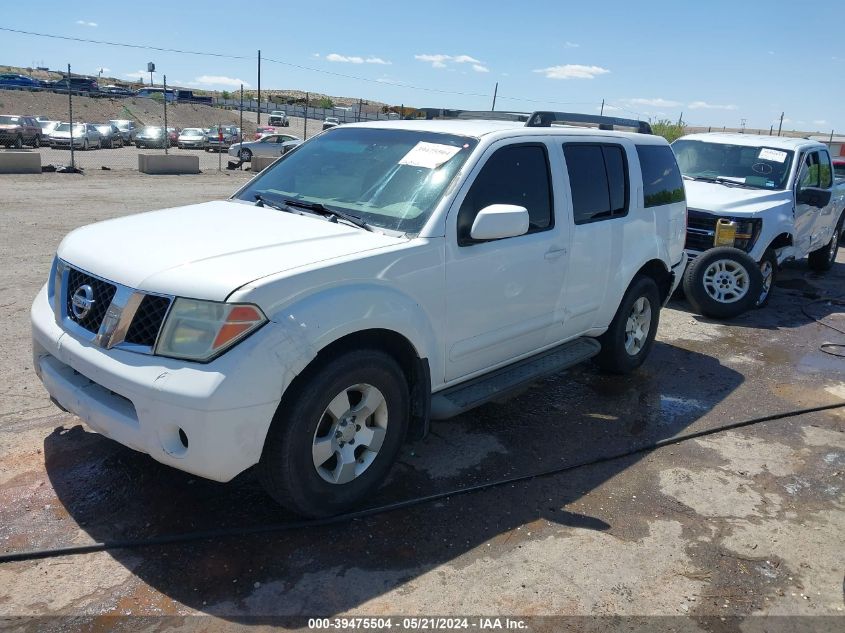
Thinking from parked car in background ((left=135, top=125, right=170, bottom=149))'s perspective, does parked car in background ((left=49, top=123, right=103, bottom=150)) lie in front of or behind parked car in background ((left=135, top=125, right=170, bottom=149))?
in front

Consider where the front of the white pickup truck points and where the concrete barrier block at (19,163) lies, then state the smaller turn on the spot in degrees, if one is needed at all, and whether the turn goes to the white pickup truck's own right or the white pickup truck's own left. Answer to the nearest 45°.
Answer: approximately 45° to the white pickup truck's own right

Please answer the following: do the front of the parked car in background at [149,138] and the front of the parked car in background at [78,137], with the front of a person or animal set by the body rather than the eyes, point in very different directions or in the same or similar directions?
same or similar directions

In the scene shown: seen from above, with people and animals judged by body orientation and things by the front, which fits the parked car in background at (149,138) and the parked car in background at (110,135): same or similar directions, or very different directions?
same or similar directions

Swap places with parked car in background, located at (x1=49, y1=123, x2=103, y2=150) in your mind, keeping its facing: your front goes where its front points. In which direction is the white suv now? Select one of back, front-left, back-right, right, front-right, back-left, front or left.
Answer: front-left

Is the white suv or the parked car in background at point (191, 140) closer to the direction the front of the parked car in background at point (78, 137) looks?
the white suv

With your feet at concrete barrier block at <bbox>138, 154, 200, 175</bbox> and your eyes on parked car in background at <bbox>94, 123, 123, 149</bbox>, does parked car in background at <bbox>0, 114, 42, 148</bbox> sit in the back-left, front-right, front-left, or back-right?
front-left

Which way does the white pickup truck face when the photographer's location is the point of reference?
facing the viewer and to the left of the viewer

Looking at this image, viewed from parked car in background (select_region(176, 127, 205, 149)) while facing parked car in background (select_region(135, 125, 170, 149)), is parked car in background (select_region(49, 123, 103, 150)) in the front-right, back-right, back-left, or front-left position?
front-left

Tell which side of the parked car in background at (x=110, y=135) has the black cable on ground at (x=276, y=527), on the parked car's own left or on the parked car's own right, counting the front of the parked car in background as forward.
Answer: on the parked car's own left

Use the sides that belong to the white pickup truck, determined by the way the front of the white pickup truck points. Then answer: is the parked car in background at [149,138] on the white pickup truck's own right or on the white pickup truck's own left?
on the white pickup truck's own right

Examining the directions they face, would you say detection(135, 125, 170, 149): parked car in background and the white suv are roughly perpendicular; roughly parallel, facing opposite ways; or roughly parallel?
roughly parallel

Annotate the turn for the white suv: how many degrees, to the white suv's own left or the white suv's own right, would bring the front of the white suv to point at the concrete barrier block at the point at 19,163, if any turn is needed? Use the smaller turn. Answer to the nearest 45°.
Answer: approximately 90° to the white suv's own right

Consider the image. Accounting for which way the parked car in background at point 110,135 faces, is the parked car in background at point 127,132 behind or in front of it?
behind
